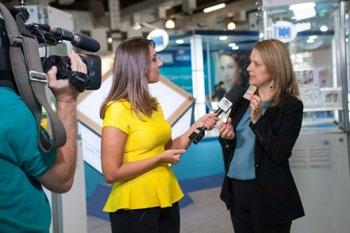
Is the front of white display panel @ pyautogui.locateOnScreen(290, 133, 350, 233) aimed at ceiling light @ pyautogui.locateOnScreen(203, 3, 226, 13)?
no

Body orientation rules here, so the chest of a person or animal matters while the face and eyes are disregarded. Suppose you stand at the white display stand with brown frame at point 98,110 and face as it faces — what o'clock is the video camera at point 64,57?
The video camera is roughly at 12 o'clock from the white display stand with brown frame.

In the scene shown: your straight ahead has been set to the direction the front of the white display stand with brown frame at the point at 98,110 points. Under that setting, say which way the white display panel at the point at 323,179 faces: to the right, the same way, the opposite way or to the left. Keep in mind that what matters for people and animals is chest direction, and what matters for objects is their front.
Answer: the same way

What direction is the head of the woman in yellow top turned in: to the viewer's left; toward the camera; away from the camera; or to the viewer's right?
to the viewer's right

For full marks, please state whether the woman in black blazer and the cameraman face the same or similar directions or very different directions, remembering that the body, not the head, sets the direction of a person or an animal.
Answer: very different directions

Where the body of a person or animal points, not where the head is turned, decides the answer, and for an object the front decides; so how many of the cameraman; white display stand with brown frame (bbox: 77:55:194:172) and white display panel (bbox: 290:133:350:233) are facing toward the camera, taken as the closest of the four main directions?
2

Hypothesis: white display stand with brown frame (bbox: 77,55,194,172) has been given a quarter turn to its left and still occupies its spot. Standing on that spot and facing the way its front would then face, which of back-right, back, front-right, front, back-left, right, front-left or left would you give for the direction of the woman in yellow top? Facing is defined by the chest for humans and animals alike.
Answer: right

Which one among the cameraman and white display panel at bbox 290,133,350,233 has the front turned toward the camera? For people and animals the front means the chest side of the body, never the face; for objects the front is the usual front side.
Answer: the white display panel

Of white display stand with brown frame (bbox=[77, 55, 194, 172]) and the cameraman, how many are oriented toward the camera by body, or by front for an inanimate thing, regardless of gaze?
1

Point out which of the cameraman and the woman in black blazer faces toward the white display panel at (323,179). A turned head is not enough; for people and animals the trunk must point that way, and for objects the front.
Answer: the cameraman

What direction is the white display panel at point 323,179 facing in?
toward the camera

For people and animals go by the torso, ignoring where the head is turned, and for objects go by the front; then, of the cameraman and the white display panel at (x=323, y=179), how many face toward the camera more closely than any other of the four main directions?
1

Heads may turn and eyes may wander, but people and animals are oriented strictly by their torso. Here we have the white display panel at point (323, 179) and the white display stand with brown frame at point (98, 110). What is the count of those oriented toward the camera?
2

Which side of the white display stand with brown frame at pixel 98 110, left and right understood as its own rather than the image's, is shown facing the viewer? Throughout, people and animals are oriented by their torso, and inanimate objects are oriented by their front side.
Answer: front

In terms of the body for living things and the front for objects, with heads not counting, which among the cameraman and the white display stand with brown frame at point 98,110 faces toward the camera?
the white display stand with brown frame

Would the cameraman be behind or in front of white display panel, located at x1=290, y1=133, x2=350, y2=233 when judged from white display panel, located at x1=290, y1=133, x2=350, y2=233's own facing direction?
in front

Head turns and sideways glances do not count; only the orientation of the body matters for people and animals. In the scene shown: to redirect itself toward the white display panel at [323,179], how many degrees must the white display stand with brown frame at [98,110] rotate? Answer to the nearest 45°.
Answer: approximately 45° to its left
